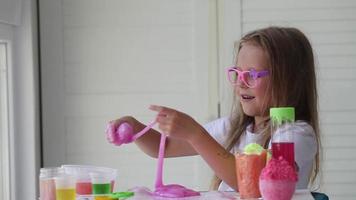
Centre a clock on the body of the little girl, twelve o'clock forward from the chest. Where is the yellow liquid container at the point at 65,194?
The yellow liquid container is roughly at 12 o'clock from the little girl.

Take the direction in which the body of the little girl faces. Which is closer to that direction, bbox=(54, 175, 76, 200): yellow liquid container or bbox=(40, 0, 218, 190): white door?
the yellow liquid container

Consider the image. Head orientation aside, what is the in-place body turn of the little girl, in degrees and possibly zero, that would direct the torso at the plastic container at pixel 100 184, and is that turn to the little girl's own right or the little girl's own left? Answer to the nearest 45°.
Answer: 0° — they already face it

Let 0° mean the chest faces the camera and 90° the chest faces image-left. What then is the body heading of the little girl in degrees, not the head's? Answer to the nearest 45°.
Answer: approximately 45°

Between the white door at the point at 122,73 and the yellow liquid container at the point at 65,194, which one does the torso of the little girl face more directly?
the yellow liquid container

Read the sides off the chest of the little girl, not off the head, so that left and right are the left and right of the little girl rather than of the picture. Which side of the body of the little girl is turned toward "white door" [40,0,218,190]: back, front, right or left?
right

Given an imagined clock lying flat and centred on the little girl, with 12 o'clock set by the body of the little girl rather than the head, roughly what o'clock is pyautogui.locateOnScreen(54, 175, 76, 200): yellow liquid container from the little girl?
The yellow liquid container is roughly at 12 o'clock from the little girl.
